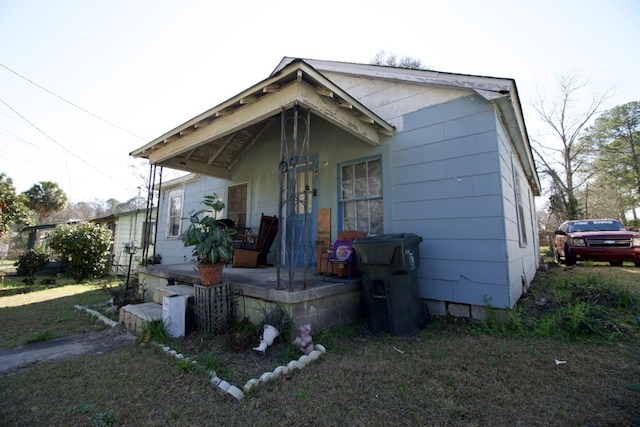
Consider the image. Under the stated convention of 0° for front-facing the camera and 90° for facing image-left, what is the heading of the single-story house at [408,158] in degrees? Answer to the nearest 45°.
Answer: approximately 45°

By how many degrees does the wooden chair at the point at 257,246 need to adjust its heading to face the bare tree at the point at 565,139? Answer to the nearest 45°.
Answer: approximately 180°

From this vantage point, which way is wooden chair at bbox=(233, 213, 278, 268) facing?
to the viewer's left

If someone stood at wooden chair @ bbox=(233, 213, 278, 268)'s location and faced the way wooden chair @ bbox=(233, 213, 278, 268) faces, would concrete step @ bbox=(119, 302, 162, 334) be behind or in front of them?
in front

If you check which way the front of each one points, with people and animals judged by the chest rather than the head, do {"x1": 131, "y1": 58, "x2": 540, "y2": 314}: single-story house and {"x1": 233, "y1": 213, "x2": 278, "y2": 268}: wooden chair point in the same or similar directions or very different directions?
same or similar directions

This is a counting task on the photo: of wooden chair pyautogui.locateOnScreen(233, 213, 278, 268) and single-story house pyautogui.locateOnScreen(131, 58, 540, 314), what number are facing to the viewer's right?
0

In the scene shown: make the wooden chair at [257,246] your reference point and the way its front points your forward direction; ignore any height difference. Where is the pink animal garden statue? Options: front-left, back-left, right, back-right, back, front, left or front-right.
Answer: left

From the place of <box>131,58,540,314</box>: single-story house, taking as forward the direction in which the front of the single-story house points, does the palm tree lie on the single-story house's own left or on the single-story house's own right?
on the single-story house's own right

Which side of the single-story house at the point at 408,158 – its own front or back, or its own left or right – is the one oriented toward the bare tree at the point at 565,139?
back
